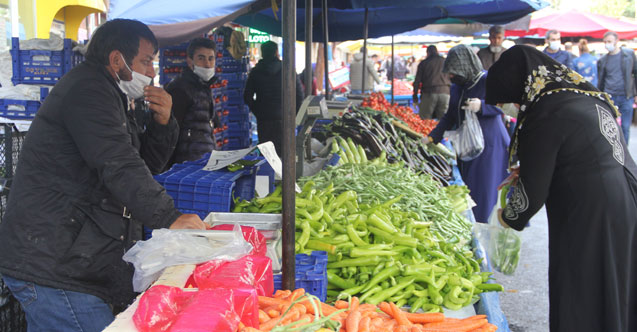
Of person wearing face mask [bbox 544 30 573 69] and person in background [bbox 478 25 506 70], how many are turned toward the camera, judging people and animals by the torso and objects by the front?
2

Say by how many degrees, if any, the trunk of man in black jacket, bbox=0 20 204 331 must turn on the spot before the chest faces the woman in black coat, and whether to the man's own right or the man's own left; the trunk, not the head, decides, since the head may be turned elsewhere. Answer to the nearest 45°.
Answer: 0° — they already face them

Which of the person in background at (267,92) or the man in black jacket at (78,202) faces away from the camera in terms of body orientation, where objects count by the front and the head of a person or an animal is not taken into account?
the person in background

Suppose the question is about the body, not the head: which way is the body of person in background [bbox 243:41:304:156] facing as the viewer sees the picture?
away from the camera

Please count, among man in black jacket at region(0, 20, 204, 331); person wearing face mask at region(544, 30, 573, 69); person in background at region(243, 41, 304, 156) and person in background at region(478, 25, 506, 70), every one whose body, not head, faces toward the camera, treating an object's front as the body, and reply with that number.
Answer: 2

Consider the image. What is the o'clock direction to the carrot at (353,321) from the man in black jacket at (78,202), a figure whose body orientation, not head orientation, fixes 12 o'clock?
The carrot is roughly at 1 o'clock from the man in black jacket.

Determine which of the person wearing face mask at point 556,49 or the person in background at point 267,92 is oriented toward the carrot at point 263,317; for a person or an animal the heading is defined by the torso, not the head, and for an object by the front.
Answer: the person wearing face mask

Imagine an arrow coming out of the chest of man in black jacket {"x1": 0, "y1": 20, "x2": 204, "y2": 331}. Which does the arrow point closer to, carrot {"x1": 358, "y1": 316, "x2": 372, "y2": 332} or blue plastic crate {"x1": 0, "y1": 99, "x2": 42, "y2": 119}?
the carrot

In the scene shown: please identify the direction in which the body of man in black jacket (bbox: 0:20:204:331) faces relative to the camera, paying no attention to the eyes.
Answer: to the viewer's right

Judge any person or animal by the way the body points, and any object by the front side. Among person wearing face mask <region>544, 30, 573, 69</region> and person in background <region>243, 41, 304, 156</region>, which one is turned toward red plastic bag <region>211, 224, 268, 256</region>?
the person wearing face mask
